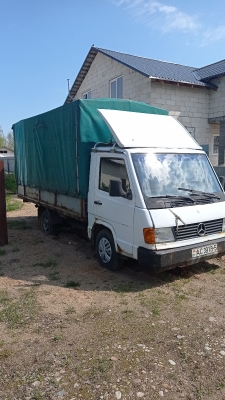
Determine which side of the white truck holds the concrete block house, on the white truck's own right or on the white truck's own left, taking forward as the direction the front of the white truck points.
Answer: on the white truck's own left

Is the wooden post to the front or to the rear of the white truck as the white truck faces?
to the rear

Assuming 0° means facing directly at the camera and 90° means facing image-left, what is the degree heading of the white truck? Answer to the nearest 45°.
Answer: approximately 315°
